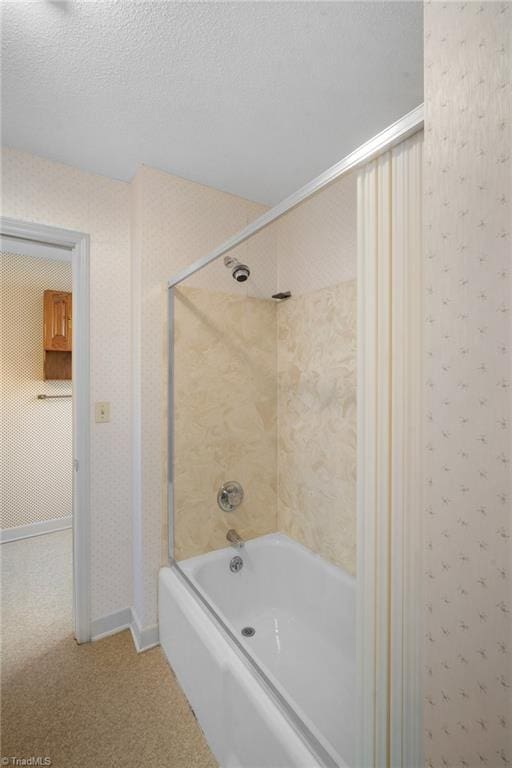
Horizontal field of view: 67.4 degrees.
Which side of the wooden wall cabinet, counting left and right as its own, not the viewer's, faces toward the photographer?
front

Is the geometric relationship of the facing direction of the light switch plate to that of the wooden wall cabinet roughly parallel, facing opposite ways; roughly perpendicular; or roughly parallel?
roughly parallel

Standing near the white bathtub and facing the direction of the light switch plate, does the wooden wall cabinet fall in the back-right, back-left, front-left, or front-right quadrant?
front-right

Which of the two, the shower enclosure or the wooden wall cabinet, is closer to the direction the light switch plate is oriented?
the shower enclosure

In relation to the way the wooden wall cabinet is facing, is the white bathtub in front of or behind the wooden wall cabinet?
in front

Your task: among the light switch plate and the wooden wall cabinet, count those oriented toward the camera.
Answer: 2

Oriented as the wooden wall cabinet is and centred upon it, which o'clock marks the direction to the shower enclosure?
The shower enclosure is roughly at 11 o'clock from the wooden wall cabinet.

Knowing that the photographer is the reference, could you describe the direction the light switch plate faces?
facing the viewer

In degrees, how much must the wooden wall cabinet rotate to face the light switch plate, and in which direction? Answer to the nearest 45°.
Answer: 0° — it already faces it

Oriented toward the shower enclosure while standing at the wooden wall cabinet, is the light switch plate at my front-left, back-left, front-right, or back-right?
front-right

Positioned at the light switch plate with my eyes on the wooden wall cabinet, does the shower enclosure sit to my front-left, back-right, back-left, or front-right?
back-right

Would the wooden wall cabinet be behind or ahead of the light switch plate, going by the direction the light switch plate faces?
behind

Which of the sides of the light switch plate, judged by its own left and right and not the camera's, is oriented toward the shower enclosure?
left
